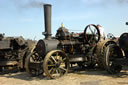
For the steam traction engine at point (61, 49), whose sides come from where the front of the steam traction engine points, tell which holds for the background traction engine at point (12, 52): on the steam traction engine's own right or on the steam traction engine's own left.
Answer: on the steam traction engine's own right

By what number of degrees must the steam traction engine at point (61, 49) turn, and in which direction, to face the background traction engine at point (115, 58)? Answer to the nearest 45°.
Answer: approximately 135° to its left

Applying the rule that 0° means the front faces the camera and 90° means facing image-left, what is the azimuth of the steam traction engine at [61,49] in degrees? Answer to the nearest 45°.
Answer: approximately 45°
